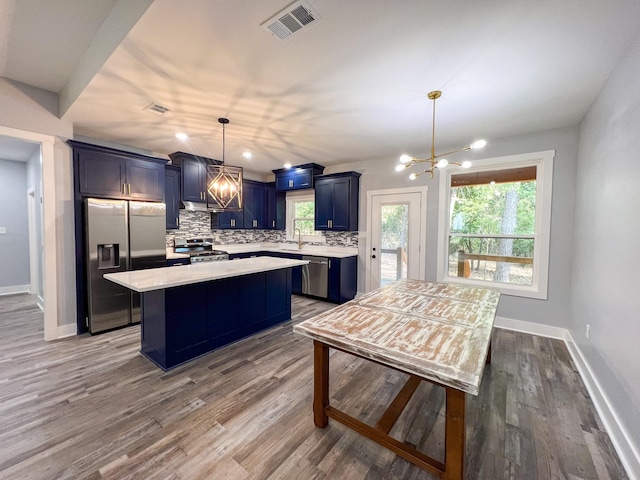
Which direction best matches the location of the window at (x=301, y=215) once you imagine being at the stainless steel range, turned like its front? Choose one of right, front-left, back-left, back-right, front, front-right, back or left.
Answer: front-left

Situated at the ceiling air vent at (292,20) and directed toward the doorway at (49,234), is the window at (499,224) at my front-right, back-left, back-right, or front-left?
back-right

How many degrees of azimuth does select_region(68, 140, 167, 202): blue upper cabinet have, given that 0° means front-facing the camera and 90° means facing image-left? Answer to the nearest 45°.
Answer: approximately 315°

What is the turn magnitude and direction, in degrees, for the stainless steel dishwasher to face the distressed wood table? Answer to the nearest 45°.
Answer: approximately 45° to its left

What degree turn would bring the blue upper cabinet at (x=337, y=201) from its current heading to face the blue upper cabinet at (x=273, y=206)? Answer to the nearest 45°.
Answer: approximately 90° to its right

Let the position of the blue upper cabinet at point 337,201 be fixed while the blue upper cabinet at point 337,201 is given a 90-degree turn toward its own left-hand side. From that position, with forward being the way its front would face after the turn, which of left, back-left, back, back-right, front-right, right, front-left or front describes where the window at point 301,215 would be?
back

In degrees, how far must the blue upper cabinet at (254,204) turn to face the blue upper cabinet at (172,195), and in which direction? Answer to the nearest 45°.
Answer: approximately 45° to its right

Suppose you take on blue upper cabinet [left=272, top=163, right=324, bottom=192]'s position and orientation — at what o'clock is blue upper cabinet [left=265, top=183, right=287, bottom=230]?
blue upper cabinet [left=265, top=183, right=287, bottom=230] is roughly at 3 o'clock from blue upper cabinet [left=272, top=163, right=324, bottom=192].

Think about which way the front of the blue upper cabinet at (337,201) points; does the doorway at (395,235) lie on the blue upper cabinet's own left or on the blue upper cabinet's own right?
on the blue upper cabinet's own left

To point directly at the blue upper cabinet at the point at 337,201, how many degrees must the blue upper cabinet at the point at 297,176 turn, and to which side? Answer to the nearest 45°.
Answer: approximately 90° to its left
